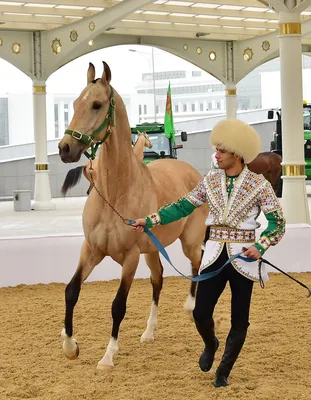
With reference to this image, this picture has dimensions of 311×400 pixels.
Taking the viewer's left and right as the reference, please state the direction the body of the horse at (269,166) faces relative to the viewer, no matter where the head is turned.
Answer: facing to the left of the viewer

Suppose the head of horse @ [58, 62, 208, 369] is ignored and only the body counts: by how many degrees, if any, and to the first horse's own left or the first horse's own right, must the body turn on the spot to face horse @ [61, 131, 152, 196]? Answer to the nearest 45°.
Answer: approximately 135° to the first horse's own right

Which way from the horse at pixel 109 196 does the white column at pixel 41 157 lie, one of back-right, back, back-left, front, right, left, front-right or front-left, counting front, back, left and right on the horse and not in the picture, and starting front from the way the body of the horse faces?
back-right

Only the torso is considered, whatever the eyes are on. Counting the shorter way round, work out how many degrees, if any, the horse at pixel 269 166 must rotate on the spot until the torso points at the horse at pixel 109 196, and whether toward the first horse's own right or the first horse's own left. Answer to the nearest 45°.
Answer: approximately 90° to the first horse's own left

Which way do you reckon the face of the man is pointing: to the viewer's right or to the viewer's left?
to the viewer's left

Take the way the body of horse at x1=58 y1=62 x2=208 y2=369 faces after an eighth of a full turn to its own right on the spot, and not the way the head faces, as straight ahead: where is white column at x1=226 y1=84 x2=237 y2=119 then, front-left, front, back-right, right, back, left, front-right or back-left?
right
